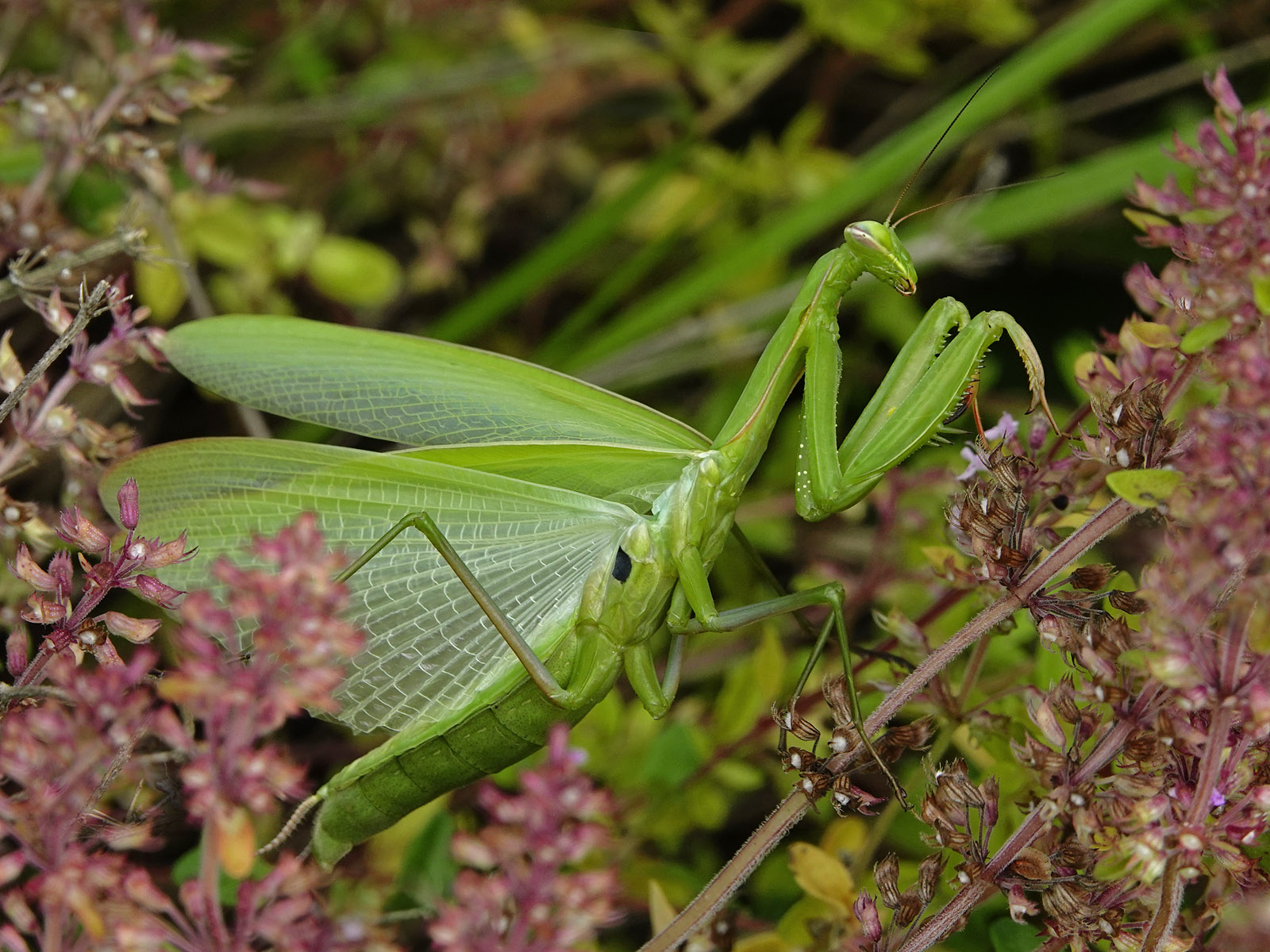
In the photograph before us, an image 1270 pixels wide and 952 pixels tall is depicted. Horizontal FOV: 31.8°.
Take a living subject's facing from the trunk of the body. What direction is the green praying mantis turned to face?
to the viewer's right

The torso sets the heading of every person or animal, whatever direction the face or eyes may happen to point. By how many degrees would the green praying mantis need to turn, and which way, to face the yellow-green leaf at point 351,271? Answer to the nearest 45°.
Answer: approximately 90° to its left

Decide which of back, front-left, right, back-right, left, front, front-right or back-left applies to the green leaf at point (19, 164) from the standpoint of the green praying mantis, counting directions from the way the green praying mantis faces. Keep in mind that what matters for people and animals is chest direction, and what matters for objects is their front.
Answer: back-left
